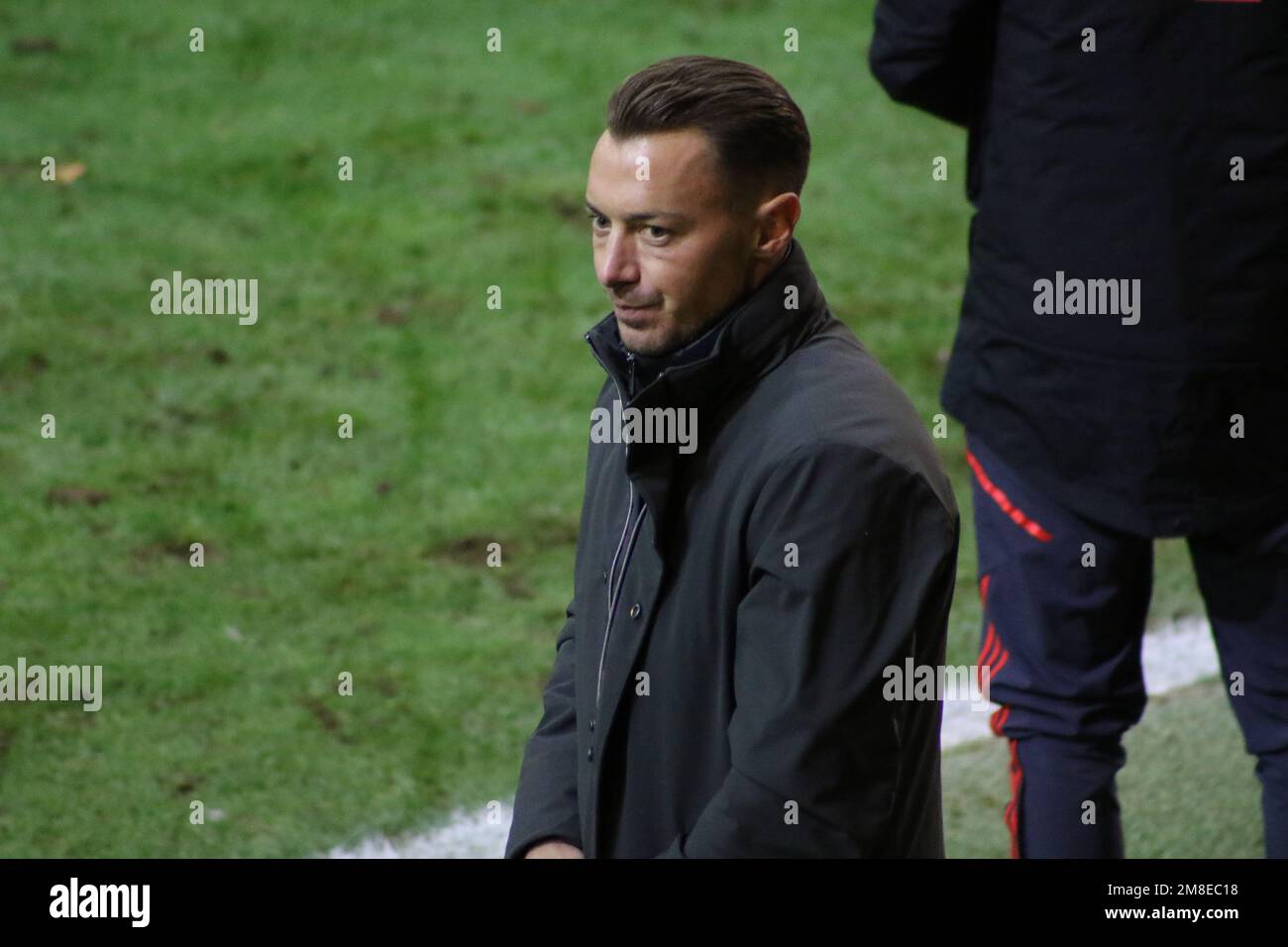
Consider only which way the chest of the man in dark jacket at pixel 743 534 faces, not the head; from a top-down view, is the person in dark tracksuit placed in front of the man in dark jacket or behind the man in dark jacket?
behind

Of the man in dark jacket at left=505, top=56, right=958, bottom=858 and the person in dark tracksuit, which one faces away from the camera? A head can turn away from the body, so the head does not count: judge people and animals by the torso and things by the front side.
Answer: the person in dark tracksuit

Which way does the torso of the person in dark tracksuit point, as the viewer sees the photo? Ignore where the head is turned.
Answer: away from the camera

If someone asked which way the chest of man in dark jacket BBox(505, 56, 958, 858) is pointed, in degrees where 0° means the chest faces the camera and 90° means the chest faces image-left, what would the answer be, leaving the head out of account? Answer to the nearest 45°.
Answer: approximately 45°

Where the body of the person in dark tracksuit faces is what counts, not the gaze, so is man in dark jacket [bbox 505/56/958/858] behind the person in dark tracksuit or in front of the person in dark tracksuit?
behind

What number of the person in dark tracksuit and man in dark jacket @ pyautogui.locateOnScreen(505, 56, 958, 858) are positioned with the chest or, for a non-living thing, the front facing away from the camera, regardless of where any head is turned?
1
